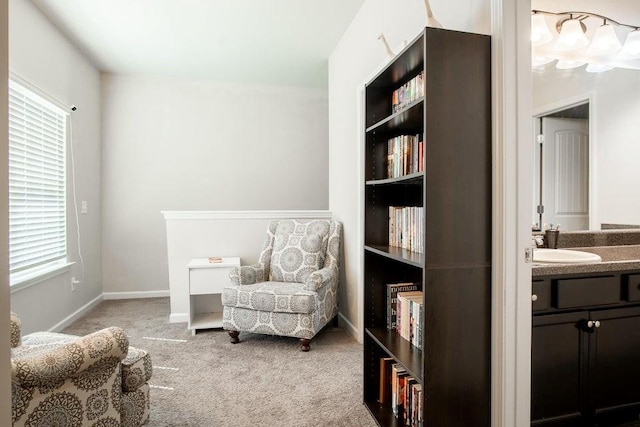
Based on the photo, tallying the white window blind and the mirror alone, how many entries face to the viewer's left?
0

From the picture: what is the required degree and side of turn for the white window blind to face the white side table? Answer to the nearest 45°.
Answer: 0° — it already faces it

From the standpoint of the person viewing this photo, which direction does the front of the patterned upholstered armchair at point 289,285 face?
facing the viewer and to the left of the viewer

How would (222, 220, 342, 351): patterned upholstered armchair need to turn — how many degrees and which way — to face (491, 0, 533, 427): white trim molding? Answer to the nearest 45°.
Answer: approximately 90° to its left

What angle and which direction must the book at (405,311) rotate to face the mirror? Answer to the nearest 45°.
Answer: approximately 180°

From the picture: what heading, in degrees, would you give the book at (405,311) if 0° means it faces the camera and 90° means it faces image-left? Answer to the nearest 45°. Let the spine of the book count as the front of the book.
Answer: approximately 45°

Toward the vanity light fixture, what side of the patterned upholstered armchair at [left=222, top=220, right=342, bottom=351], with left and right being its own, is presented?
left

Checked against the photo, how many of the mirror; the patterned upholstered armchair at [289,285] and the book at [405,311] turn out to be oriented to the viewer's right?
0

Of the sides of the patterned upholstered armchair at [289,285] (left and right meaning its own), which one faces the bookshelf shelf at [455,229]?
left

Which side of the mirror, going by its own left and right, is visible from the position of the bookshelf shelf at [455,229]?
front

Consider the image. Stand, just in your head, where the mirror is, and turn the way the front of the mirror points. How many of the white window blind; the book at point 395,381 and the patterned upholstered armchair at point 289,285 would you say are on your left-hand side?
0

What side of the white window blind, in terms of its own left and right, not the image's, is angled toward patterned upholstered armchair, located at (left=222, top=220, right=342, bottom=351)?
front

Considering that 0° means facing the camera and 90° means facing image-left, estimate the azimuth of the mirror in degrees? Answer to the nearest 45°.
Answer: approximately 0°
